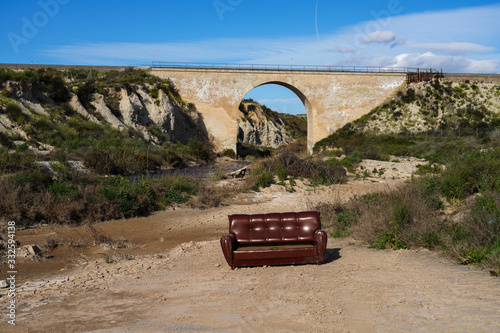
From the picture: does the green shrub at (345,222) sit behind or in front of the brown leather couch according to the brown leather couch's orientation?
behind

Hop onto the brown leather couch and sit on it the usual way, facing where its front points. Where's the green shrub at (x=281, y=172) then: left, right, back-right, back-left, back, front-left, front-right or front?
back

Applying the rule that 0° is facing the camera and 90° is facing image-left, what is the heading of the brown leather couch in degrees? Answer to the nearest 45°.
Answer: approximately 0°

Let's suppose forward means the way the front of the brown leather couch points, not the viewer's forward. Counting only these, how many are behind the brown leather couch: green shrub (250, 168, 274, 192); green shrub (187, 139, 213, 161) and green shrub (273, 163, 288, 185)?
3

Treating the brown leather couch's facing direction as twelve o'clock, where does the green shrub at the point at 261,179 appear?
The green shrub is roughly at 6 o'clock from the brown leather couch.

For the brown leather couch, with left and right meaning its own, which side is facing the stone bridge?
back

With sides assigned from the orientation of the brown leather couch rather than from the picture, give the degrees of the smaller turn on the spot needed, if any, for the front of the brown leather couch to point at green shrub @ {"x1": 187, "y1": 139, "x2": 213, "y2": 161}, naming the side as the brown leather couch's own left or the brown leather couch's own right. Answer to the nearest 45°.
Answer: approximately 180°
